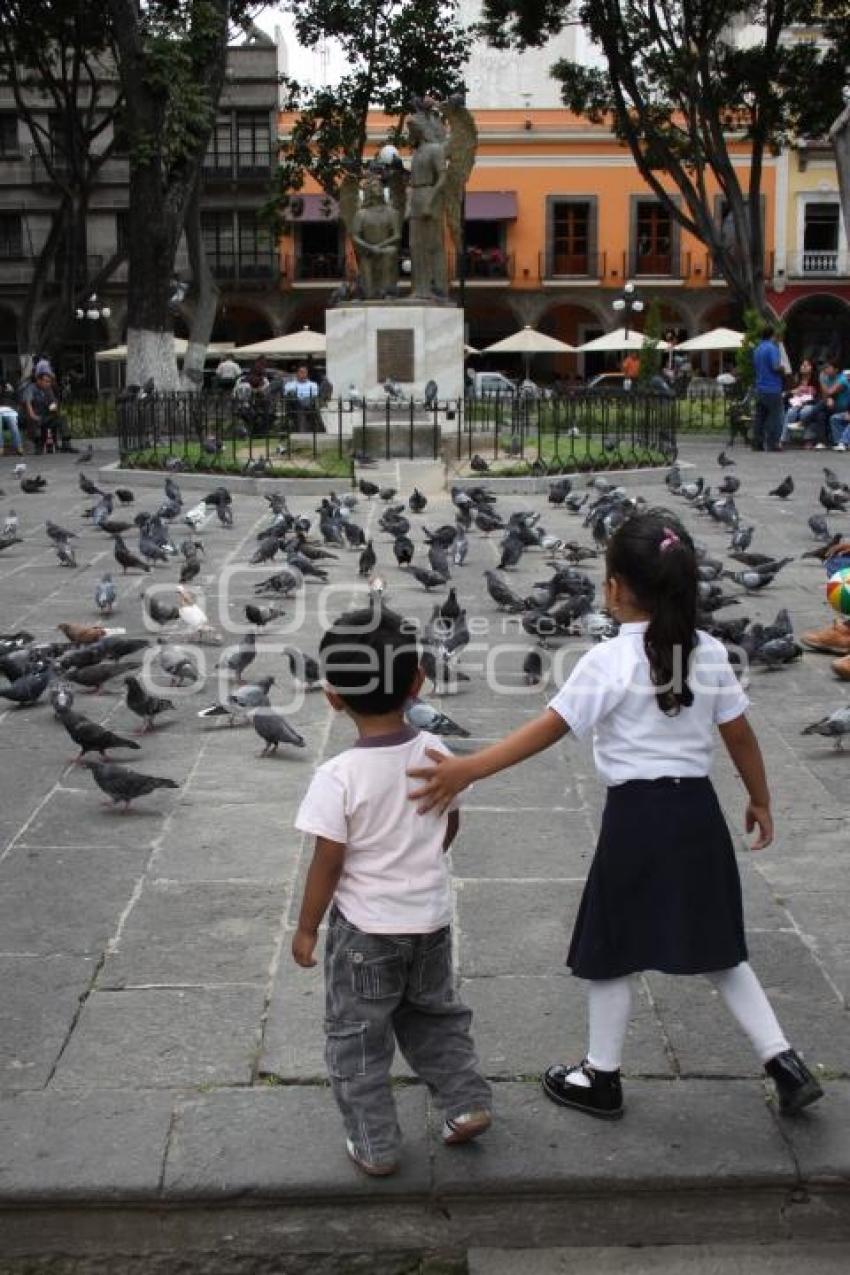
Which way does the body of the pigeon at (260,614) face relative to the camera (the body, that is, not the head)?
to the viewer's left

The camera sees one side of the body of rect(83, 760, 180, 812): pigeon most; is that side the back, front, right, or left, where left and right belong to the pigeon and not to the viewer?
left

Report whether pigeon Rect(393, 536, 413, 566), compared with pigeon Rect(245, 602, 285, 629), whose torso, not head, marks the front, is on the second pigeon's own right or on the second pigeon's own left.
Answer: on the second pigeon's own right

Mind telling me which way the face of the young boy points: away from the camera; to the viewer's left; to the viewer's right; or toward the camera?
away from the camera

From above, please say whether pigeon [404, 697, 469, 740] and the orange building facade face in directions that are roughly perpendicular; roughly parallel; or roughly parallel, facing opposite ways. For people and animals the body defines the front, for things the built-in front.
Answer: roughly perpendicular

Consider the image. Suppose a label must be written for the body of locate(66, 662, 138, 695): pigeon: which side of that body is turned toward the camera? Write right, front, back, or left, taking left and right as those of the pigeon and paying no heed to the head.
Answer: left

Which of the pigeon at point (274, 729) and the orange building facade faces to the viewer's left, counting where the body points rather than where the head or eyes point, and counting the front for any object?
the pigeon
